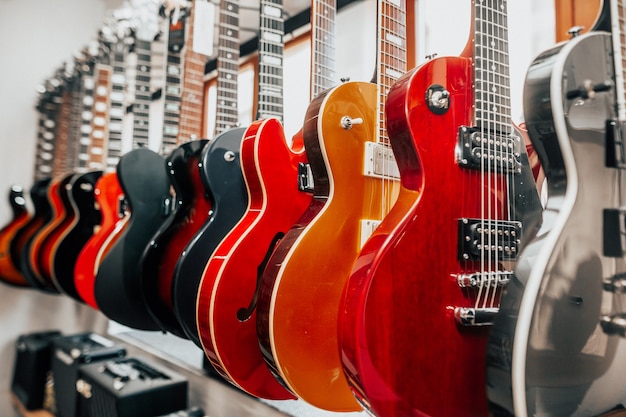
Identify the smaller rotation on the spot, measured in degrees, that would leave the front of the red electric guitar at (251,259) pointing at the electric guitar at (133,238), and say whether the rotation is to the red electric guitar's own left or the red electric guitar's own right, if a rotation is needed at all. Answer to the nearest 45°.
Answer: approximately 180°

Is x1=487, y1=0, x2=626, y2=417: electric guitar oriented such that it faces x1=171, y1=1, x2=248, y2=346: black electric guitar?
no

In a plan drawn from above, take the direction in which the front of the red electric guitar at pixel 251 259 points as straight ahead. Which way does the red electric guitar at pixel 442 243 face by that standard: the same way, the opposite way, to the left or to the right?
the same way

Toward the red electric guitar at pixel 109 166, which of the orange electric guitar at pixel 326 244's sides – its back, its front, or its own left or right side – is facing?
back

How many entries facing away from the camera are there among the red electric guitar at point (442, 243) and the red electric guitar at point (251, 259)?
0

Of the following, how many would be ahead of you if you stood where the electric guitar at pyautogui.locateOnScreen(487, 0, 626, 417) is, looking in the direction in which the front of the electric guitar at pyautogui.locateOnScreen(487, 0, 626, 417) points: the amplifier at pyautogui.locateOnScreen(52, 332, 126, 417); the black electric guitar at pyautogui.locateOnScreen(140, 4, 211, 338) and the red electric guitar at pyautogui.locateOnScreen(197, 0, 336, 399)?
0

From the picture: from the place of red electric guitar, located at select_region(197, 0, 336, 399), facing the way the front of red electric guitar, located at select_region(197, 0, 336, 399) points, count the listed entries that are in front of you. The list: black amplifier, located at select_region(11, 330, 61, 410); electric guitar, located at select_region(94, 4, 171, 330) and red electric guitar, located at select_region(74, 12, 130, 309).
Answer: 0

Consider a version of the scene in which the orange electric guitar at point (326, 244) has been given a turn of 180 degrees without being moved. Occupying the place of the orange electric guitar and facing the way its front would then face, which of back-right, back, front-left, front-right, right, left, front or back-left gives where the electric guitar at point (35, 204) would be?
front

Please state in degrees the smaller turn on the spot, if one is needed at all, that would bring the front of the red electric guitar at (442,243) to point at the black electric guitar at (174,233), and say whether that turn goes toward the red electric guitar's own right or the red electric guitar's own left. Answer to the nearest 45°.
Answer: approximately 180°

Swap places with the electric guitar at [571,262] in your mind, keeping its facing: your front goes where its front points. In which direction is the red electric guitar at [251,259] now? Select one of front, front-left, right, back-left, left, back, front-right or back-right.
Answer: back-right

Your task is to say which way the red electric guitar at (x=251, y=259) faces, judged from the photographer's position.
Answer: facing the viewer and to the right of the viewer

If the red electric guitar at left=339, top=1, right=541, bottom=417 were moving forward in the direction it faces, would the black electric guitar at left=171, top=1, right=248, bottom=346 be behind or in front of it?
behind

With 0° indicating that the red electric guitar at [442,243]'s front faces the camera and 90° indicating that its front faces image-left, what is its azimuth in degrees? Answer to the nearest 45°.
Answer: approximately 315°

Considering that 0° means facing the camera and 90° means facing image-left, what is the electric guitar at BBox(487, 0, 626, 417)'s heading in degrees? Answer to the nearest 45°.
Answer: approximately 315°

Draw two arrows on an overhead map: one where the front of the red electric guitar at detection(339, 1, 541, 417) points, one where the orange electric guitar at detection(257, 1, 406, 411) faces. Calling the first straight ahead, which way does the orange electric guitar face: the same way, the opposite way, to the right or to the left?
the same way

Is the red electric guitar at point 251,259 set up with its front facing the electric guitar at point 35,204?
no
